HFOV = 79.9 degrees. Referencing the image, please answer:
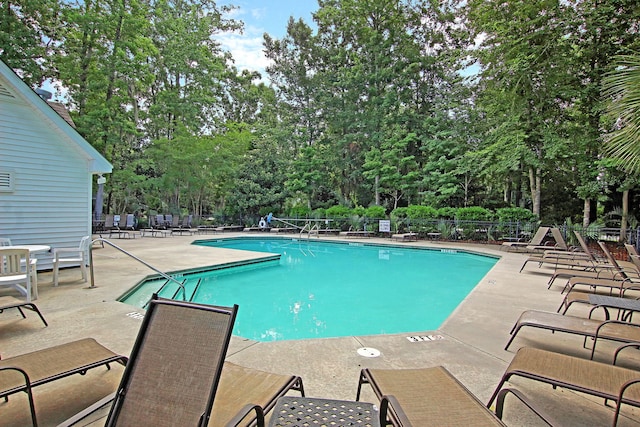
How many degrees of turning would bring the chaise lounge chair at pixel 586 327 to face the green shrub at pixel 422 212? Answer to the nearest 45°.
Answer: approximately 45° to its right

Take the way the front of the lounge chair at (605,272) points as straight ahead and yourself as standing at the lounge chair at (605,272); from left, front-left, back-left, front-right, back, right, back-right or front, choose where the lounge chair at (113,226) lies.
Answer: front

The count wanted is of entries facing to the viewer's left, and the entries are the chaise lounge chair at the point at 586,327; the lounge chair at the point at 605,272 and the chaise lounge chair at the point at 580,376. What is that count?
3

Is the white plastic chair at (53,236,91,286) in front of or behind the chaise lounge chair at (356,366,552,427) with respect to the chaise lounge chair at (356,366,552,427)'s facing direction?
in front

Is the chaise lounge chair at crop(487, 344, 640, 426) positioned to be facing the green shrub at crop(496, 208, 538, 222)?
no

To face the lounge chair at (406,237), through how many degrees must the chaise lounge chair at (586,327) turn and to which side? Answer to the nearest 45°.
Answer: approximately 45° to its right

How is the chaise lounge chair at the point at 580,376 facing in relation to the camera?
to the viewer's left

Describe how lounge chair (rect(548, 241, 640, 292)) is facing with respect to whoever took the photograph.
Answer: facing to the left of the viewer

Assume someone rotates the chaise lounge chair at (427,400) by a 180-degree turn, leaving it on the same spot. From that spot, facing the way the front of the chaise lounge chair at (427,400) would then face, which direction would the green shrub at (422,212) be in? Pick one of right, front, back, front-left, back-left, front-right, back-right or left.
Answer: back-left

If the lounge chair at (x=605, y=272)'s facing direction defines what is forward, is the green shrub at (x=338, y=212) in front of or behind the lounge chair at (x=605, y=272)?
in front

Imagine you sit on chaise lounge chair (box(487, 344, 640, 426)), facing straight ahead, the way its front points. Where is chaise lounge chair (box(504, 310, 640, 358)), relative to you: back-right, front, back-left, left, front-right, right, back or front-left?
right

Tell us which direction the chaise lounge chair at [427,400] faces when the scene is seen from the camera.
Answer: facing away from the viewer and to the left of the viewer

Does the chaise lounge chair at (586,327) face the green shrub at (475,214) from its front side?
no

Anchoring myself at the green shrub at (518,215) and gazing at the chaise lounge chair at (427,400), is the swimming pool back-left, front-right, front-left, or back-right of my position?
front-right

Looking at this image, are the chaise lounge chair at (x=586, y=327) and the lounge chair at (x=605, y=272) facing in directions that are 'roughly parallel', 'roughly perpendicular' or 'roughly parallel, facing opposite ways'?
roughly parallel

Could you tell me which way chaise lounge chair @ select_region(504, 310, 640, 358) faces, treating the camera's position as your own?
facing to the left of the viewer

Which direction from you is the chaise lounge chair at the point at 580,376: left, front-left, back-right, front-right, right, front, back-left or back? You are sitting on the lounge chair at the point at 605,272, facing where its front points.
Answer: left

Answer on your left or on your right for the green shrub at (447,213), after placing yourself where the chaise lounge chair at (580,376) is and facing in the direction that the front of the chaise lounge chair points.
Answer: on your right

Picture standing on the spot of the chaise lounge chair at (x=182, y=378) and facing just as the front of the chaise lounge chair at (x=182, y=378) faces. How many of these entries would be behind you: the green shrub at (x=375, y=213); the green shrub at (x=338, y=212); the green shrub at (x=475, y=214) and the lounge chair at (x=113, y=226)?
0

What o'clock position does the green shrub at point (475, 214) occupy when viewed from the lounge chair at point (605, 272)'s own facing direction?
The green shrub is roughly at 2 o'clock from the lounge chair.
